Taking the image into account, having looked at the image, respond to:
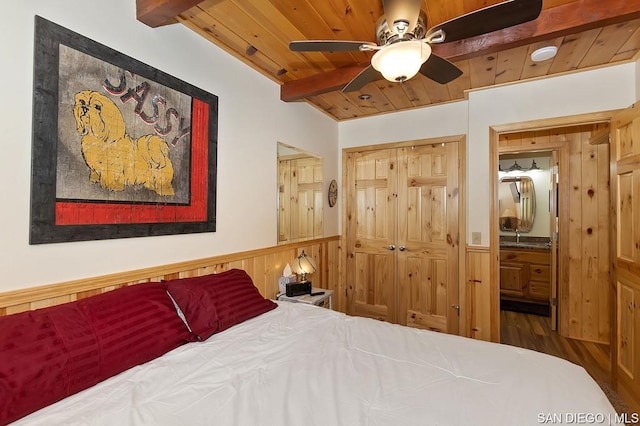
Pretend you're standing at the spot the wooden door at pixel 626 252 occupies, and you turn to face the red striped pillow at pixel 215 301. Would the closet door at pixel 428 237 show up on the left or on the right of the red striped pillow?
right

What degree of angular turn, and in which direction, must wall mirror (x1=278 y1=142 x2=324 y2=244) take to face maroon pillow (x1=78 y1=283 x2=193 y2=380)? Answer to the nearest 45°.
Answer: approximately 90° to its right

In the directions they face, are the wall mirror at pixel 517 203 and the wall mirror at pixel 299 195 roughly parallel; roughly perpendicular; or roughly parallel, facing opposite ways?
roughly perpendicular

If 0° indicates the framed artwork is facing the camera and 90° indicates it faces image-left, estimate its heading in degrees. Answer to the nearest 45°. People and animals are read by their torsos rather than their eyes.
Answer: approximately 315°

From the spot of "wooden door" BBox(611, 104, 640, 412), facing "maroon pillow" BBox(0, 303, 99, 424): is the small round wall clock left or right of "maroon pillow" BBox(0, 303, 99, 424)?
right

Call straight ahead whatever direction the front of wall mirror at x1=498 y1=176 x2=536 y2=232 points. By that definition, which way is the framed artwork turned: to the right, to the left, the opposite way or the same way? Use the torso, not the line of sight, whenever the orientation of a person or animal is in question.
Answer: to the left

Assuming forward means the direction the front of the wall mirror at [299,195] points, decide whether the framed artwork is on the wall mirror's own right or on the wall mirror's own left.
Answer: on the wall mirror's own right

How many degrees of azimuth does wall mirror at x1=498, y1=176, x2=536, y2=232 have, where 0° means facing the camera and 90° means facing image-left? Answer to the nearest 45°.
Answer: approximately 0°

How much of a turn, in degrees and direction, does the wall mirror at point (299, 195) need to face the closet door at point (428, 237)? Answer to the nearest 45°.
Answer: approximately 45° to its left
